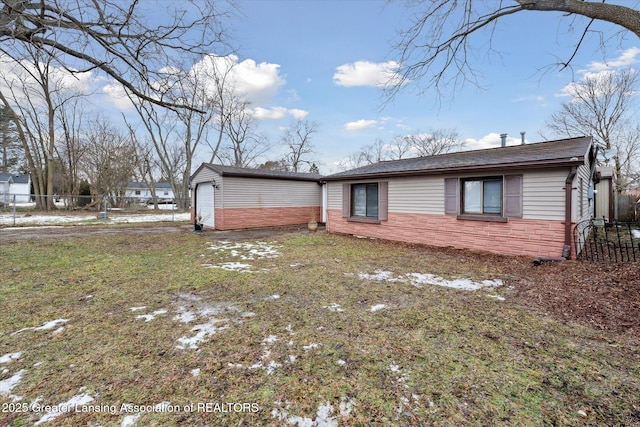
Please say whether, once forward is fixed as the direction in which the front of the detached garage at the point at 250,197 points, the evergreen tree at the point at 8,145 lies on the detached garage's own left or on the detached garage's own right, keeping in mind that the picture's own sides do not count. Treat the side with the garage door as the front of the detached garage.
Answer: on the detached garage's own right

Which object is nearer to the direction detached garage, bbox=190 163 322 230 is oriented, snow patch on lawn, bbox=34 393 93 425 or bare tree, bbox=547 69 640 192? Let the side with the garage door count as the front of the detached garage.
the snow patch on lawn

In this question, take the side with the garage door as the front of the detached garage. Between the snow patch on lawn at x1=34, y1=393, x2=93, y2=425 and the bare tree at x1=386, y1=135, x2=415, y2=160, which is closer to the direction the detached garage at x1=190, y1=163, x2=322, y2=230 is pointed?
the snow patch on lawn

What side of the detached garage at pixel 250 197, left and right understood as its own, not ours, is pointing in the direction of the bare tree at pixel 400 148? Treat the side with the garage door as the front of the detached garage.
back

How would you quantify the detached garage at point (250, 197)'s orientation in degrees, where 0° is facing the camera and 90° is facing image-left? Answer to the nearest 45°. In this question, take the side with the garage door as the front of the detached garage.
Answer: approximately 45°

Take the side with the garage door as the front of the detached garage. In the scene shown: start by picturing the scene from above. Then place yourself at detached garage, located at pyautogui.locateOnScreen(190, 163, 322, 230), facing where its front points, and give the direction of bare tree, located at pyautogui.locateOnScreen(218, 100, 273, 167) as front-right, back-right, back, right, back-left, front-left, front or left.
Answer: back-right
